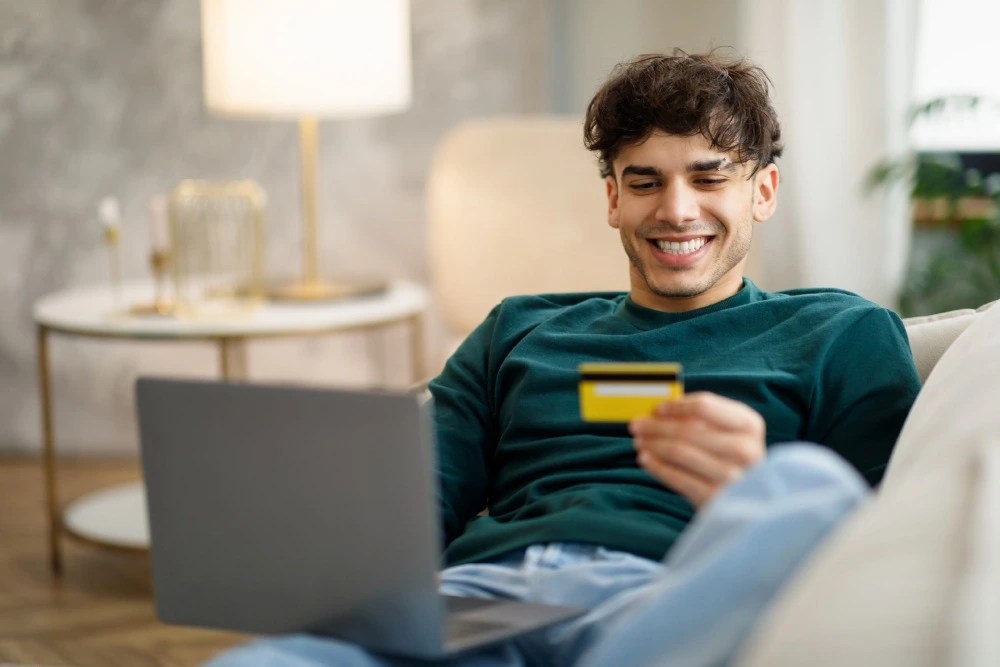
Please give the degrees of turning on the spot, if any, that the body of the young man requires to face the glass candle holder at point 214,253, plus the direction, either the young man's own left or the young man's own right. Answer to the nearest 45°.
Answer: approximately 135° to the young man's own right

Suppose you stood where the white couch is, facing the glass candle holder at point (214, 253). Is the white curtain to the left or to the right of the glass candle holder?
right

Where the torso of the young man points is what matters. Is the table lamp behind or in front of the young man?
behind

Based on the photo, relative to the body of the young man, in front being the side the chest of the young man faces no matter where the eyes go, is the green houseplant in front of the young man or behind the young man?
behind

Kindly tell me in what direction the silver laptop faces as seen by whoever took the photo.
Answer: facing away from the viewer and to the right of the viewer

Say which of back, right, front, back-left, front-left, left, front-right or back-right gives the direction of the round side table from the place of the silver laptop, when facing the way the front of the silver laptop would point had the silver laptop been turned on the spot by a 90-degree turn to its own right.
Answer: back-left

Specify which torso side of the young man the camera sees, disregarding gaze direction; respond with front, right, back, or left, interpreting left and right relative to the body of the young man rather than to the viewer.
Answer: front

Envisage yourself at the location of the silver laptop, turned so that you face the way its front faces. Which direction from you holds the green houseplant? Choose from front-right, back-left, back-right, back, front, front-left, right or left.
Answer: front

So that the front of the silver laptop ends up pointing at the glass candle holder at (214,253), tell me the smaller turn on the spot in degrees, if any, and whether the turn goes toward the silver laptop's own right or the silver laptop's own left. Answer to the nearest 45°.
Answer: approximately 45° to the silver laptop's own left

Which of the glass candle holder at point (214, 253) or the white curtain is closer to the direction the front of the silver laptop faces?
the white curtain

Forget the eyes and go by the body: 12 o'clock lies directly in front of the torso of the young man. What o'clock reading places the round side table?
The round side table is roughly at 5 o'clock from the young man.

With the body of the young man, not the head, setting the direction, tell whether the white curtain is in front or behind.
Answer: behind

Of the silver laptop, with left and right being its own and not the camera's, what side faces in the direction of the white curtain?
front
